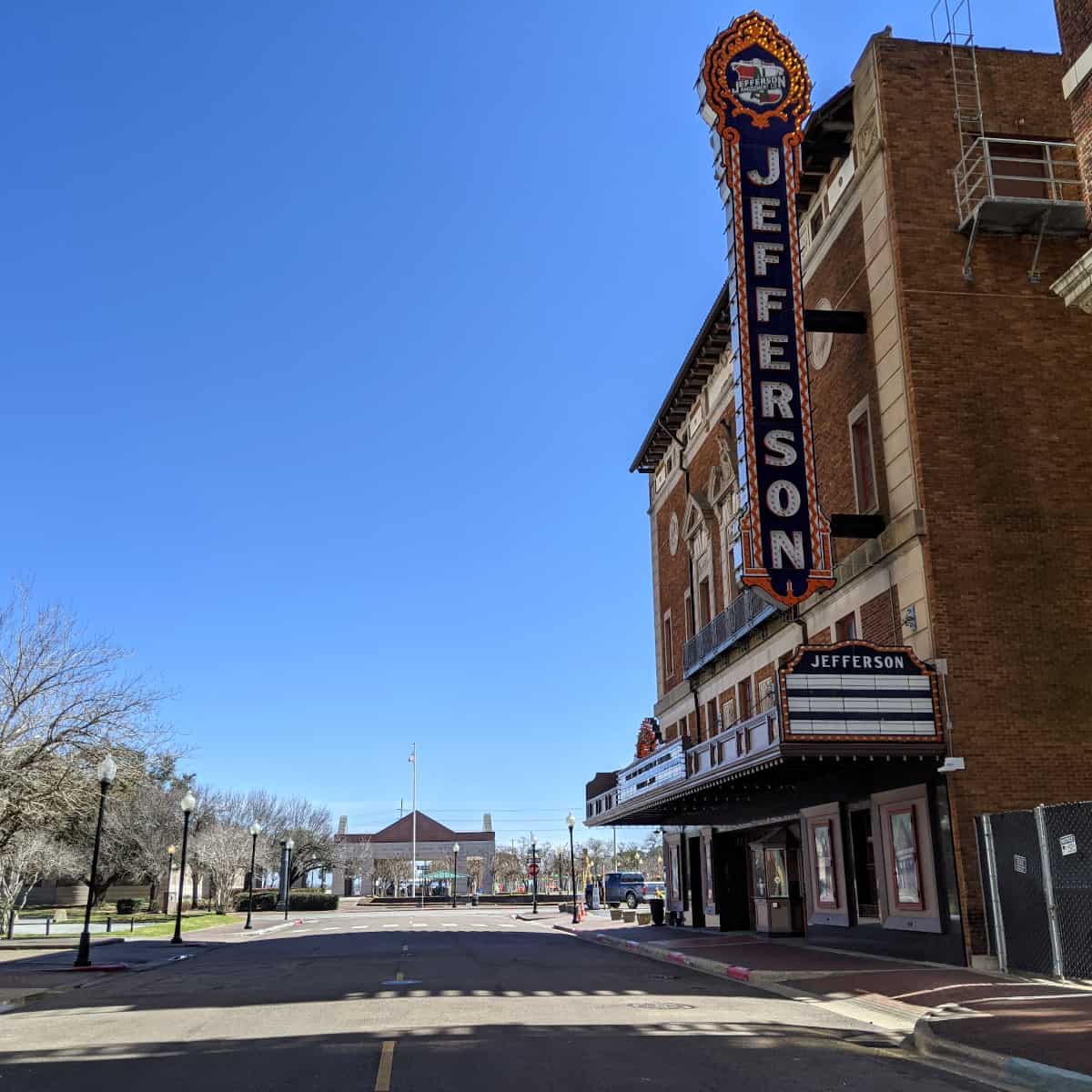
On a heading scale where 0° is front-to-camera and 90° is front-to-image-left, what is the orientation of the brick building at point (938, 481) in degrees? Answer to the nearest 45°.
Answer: approximately 45°

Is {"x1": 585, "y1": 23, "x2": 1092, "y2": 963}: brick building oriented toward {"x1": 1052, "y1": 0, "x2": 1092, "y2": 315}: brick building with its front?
no

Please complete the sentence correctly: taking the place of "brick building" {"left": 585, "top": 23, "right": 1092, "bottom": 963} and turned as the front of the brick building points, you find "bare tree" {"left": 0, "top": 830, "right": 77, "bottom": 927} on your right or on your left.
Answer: on your right
